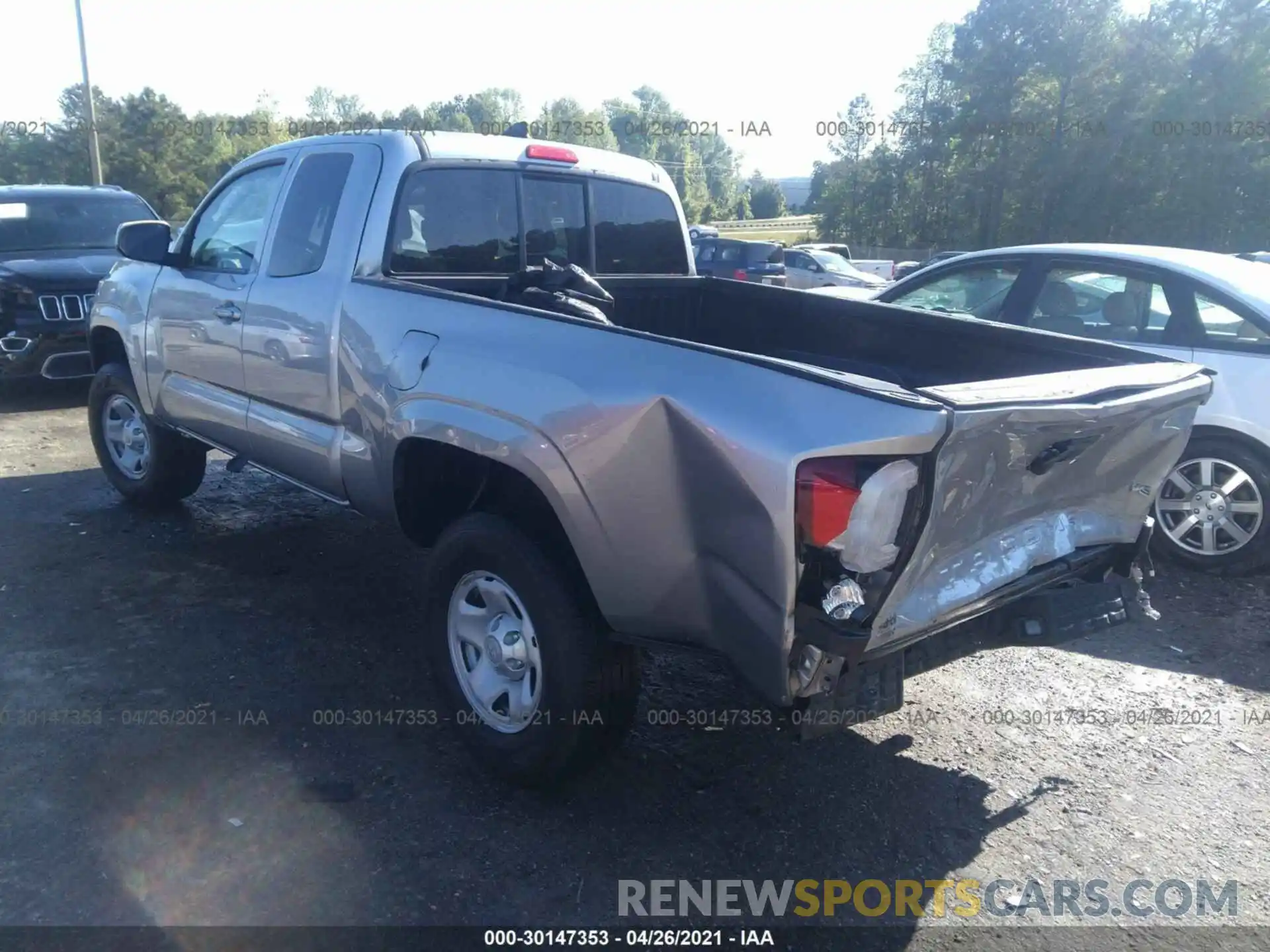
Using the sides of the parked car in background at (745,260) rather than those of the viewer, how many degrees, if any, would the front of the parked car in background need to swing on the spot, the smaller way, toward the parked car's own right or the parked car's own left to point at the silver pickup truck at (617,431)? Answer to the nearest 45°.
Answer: approximately 135° to the parked car's own left

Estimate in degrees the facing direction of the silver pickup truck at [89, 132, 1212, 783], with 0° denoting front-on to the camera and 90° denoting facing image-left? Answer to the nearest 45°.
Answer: approximately 135°

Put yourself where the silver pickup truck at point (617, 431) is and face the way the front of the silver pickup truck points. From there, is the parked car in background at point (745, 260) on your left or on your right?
on your right

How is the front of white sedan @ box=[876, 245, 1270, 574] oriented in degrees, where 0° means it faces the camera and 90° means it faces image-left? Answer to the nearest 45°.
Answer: approximately 90°

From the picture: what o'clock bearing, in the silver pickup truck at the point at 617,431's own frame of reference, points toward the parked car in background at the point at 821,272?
The parked car in background is roughly at 2 o'clock from the silver pickup truck.

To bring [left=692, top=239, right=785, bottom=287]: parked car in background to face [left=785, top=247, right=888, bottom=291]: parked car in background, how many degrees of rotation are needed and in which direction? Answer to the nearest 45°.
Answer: approximately 90° to its right

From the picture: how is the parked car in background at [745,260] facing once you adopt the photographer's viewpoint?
facing away from the viewer and to the left of the viewer

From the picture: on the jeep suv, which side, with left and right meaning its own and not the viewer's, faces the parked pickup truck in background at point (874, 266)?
left

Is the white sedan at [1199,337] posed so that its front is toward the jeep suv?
yes

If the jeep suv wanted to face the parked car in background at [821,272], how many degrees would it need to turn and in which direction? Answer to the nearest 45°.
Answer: approximately 90° to its left
